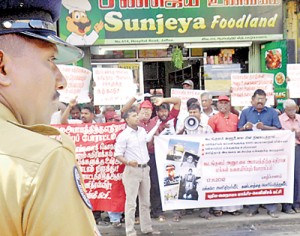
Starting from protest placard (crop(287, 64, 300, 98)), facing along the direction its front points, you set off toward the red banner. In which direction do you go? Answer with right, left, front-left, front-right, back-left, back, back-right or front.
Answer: front-right

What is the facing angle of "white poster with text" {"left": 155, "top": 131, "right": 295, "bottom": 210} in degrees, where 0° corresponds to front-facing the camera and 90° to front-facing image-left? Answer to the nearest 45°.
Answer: approximately 0°

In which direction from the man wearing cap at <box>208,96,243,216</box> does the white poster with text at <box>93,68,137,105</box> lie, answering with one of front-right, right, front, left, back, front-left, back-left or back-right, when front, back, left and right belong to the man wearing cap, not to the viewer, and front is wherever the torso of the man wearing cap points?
right

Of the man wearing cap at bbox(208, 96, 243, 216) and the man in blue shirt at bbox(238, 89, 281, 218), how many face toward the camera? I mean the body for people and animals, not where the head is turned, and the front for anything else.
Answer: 2

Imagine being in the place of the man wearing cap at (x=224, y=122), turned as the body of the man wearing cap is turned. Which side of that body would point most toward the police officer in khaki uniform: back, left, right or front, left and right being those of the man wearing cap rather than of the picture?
front

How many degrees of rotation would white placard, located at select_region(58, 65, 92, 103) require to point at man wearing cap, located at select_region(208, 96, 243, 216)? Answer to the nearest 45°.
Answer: approximately 90° to its left

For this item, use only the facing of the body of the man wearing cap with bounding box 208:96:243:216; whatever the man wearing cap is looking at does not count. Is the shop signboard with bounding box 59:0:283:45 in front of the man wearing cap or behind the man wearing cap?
behind

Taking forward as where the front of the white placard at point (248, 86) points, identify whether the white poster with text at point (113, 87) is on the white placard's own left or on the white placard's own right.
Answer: on the white placard's own right

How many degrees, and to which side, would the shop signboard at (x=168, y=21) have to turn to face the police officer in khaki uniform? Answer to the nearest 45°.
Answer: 0° — it already faces them

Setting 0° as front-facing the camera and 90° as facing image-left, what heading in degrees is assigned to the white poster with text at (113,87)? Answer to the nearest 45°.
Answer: approximately 0°

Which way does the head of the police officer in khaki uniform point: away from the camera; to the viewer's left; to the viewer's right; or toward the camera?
to the viewer's right

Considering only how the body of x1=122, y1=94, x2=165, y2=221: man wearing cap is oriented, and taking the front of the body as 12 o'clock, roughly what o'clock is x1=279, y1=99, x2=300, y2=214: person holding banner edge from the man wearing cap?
The person holding banner edge is roughly at 9 o'clock from the man wearing cap.
